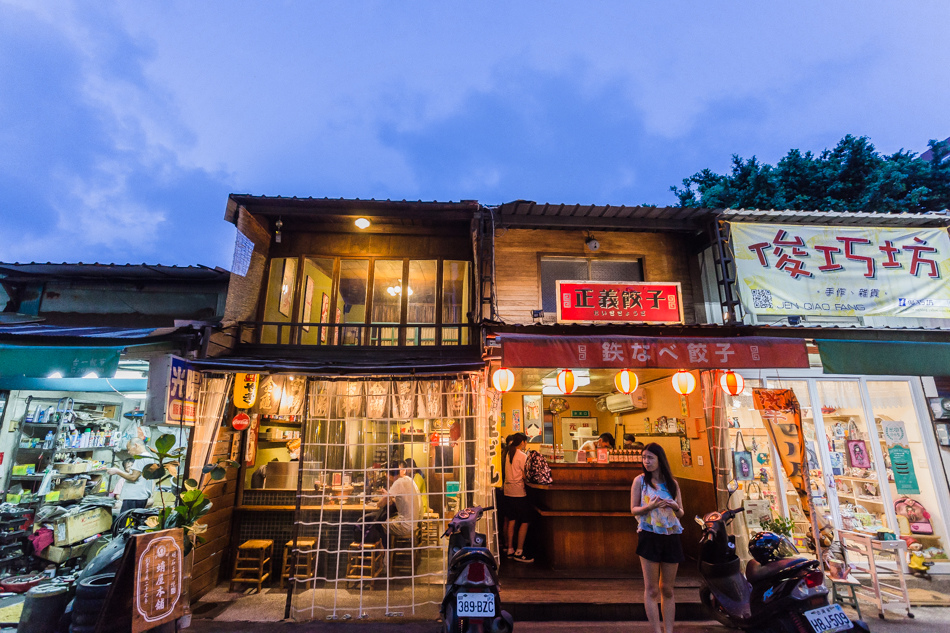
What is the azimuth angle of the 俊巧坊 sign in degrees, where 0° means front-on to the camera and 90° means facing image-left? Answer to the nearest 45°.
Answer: approximately 0°

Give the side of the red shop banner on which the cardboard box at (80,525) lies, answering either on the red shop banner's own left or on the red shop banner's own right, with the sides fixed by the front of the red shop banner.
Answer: on the red shop banner's own right

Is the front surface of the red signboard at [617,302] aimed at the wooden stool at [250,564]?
no

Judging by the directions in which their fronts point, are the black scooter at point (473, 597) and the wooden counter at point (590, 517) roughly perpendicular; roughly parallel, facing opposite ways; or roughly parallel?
roughly parallel, facing opposite ways

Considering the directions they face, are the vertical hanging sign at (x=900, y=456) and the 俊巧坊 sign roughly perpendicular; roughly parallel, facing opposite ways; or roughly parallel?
roughly parallel

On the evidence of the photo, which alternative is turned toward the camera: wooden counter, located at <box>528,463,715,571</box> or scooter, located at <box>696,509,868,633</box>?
the wooden counter

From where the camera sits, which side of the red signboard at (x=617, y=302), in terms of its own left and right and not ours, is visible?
front

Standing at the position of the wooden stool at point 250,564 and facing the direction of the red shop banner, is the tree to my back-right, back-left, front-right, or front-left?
front-left

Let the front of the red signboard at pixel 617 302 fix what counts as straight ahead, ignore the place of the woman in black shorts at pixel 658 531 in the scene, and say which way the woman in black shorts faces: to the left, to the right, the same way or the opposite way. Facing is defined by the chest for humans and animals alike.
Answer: the same way

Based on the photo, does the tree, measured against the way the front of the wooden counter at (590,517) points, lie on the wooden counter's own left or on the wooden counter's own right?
on the wooden counter's own left

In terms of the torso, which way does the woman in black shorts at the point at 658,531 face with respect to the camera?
toward the camera

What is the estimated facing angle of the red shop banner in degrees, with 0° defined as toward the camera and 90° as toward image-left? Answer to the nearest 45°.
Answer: approximately 0°

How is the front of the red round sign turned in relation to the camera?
facing the viewer

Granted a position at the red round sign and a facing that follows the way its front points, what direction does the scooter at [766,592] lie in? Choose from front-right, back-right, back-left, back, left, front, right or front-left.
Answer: front-left

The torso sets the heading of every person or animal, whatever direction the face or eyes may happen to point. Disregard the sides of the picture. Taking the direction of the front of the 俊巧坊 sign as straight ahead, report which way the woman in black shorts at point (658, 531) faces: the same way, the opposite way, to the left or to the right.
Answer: the same way

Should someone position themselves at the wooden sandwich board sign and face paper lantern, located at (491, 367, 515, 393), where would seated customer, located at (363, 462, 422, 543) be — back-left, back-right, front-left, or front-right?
front-left

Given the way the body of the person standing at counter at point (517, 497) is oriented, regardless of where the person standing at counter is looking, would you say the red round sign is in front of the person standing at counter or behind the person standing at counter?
behind

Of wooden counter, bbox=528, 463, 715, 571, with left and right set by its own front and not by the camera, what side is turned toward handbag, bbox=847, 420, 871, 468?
left

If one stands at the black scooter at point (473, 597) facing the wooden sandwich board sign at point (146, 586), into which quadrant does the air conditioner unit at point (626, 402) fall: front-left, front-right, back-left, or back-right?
back-right
